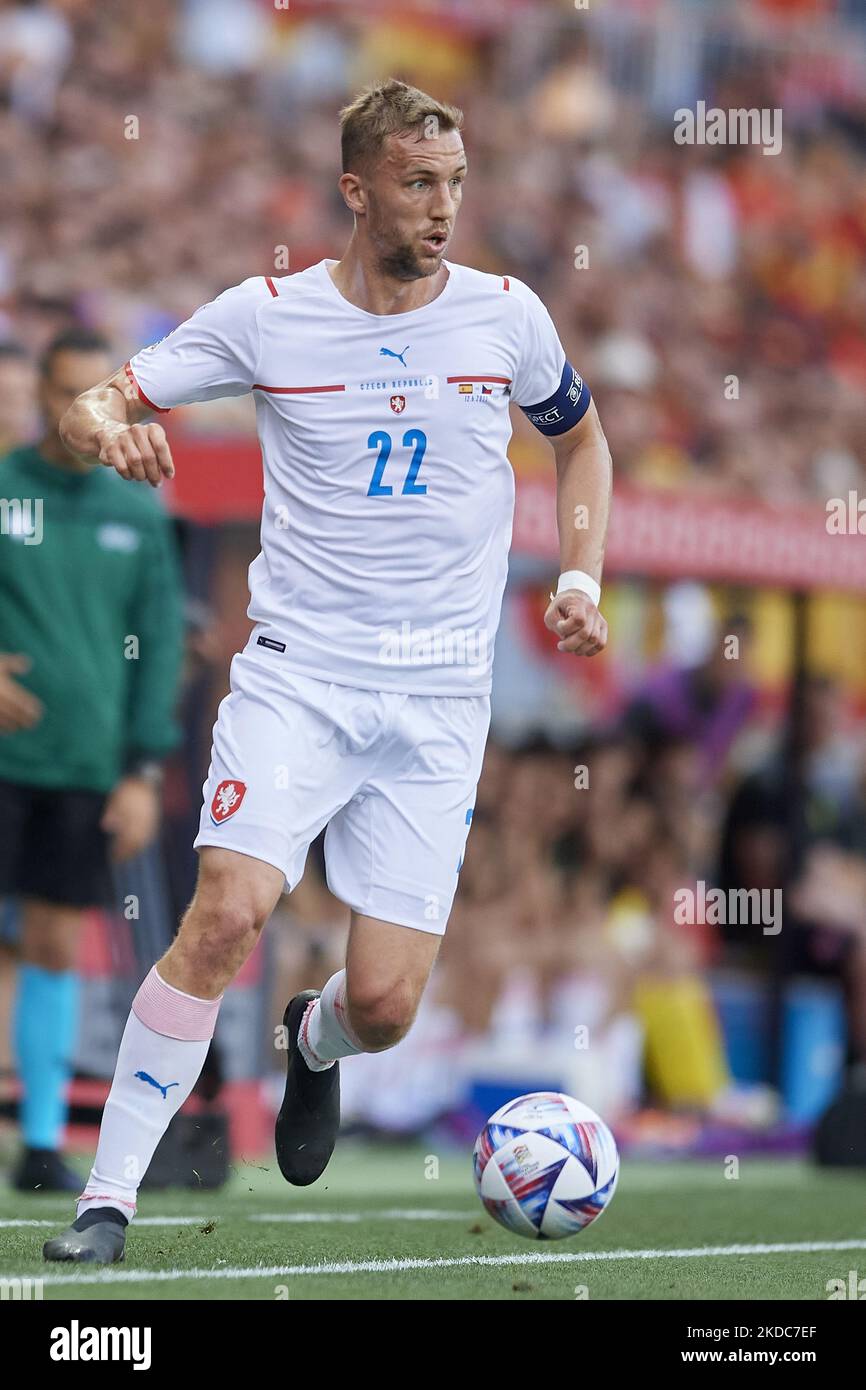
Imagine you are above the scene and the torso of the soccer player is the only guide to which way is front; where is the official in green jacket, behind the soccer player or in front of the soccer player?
behind

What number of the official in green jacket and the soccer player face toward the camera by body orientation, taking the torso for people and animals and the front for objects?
2

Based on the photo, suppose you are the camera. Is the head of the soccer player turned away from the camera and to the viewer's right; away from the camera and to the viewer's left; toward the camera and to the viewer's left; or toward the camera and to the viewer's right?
toward the camera and to the viewer's right

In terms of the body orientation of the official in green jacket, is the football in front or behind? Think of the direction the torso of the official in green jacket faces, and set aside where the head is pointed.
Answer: in front

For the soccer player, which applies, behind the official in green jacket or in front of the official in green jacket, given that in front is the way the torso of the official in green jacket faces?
in front

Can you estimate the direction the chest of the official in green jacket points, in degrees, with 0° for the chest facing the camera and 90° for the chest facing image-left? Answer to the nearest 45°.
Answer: approximately 0°

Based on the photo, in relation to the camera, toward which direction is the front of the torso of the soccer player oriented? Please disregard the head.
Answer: toward the camera

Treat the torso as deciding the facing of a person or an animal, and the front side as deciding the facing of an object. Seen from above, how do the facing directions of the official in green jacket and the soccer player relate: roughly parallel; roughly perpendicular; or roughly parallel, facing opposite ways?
roughly parallel
